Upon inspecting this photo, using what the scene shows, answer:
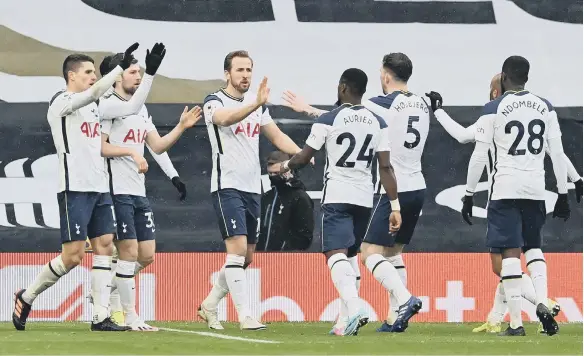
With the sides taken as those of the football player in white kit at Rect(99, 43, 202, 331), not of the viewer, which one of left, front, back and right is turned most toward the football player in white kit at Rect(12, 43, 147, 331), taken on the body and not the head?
right

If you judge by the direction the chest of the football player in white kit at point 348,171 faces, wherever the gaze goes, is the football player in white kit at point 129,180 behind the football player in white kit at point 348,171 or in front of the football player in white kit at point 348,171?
in front

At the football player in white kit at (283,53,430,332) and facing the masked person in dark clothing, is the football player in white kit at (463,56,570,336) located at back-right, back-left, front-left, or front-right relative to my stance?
back-right

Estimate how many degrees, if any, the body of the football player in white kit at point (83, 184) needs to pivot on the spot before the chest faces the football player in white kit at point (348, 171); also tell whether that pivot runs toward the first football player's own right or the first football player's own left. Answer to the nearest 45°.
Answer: approximately 45° to the first football player's own left

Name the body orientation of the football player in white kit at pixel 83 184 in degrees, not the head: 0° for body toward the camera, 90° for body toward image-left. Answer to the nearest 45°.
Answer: approximately 315°

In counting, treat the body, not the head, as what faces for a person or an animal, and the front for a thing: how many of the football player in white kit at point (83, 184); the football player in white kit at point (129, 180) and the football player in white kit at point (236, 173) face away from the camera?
0

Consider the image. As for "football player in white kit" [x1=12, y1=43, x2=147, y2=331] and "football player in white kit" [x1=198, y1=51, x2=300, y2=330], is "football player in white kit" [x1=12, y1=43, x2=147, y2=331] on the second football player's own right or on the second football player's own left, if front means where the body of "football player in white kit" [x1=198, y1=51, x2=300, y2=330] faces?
on the second football player's own right

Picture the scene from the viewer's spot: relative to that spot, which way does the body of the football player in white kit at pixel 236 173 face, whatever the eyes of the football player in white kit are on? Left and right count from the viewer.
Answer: facing the viewer and to the right of the viewer

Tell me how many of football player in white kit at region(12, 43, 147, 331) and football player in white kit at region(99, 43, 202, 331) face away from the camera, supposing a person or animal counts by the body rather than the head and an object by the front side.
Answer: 0

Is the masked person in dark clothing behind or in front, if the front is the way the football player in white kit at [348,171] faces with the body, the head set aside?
in front

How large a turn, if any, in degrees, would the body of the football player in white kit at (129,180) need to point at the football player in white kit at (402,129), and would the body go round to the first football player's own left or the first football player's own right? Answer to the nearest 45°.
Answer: approximately 45° to the first football player's own left

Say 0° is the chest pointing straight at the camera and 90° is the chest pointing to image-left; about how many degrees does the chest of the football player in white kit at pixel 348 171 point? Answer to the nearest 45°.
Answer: approximately 135°

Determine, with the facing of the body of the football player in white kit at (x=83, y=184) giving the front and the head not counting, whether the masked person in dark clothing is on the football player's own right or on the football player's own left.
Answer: on the football player's own left

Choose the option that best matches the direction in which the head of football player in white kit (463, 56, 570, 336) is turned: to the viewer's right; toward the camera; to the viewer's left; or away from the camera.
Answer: away from the camera

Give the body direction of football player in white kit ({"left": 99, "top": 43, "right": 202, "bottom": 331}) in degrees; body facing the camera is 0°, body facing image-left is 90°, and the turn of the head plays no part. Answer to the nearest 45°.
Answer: approximately 315°
